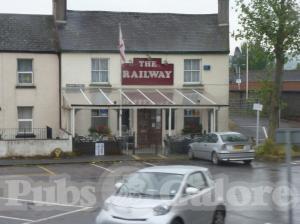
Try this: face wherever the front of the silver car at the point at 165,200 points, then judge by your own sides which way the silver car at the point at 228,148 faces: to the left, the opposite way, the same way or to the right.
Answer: to the right

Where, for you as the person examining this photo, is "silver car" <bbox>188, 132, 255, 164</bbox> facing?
facing away from the viewer and to the left of the viewer

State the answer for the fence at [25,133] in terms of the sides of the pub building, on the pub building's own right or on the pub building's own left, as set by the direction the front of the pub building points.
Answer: on the pub building's own right

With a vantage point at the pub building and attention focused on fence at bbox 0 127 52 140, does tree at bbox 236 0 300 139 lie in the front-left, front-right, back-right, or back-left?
back-left

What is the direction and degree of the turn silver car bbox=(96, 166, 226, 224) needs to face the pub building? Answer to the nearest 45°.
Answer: approximately 135° to its right

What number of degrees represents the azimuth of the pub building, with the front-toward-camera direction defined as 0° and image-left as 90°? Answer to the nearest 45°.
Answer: approximately 0°

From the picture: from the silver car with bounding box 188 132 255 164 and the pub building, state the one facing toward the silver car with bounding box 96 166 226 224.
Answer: the pub building

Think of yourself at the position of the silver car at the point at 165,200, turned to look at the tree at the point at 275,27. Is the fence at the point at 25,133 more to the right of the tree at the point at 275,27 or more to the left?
left

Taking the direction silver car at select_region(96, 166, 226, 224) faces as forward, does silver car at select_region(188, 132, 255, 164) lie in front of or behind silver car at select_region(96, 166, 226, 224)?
behind

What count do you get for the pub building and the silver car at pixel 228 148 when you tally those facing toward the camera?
1
